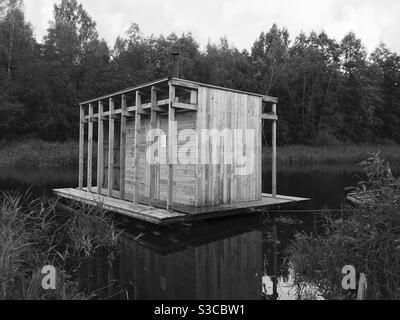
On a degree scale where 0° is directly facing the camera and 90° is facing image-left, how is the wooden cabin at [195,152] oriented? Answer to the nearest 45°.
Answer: approximately 45°
